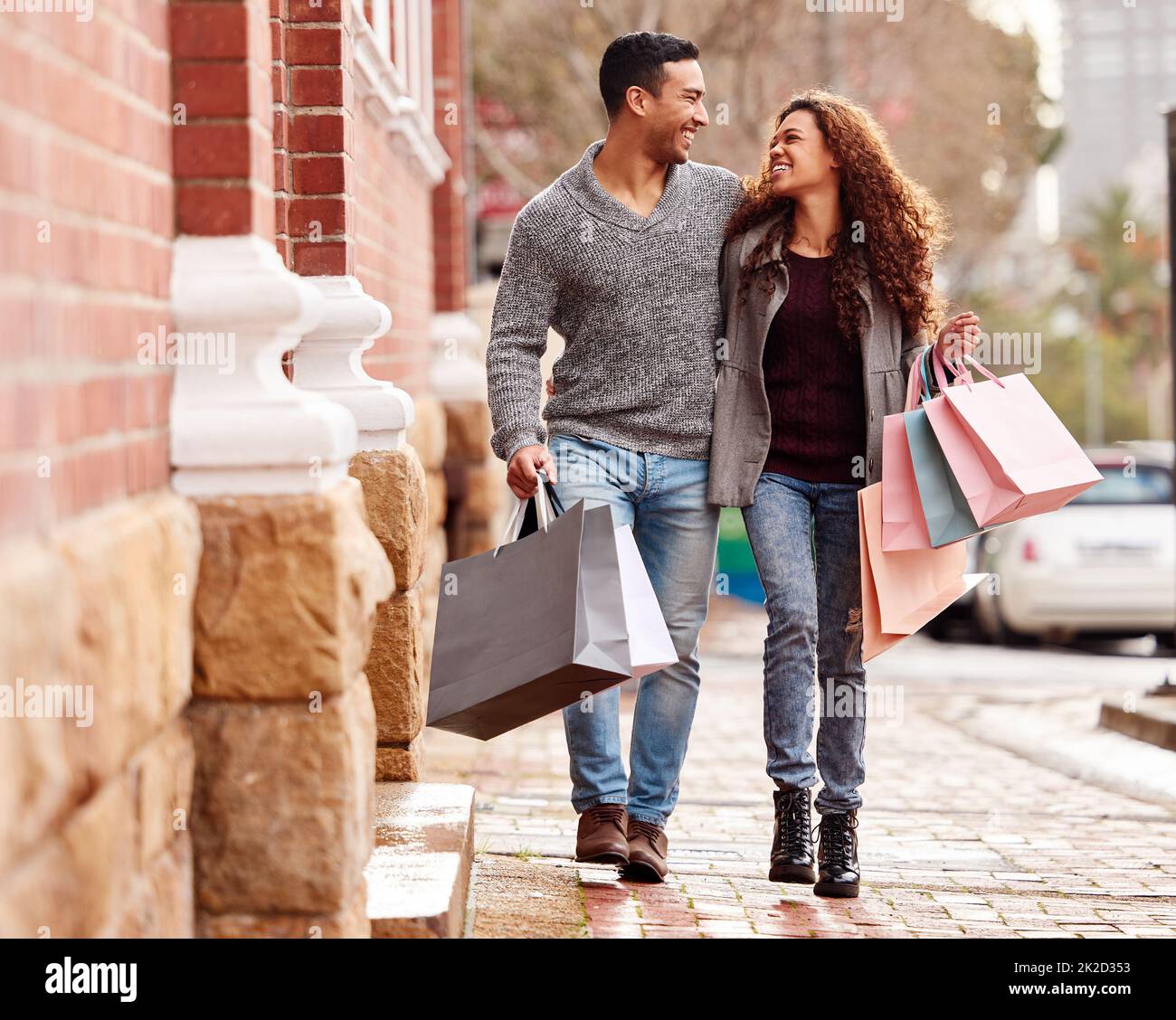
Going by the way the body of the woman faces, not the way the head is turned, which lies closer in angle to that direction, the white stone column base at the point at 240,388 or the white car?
the white stone column base

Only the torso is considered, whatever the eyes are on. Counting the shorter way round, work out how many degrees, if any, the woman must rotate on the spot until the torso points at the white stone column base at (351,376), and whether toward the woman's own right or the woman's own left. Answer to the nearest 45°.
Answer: approximately 90° to the woman's own right

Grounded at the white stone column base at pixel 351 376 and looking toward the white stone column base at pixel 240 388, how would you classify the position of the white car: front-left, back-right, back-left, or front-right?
back-left

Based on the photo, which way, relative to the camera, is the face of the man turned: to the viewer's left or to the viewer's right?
to the viewer's right

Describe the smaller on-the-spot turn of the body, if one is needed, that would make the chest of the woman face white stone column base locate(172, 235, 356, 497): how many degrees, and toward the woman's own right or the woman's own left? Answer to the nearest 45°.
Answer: approximately 45° to the woman's own right

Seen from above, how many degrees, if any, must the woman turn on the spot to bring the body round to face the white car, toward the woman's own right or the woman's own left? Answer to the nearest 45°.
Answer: approximately 180°

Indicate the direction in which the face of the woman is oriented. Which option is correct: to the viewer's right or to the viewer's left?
to the viewer's left

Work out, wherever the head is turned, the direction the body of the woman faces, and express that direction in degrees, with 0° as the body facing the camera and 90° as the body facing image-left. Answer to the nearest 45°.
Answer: approximately 0°
